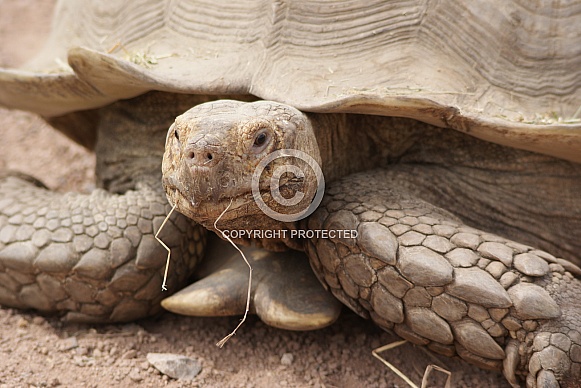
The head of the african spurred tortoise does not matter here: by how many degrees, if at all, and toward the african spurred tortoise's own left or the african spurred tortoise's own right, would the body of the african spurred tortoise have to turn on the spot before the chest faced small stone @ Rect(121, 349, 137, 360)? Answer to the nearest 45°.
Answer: approximately 45° to the african spurred tortoise's own right

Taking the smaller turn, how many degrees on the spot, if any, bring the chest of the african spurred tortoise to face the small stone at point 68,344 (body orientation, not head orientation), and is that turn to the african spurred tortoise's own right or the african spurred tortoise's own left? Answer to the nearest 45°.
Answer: approximately 45° to the african spurred tortoise's own right

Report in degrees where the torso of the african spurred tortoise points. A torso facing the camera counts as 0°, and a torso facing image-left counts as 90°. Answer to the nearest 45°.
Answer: approximately 45°

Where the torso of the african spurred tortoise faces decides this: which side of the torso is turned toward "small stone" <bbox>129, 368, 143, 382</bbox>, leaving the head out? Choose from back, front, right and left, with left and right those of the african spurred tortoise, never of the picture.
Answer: front
